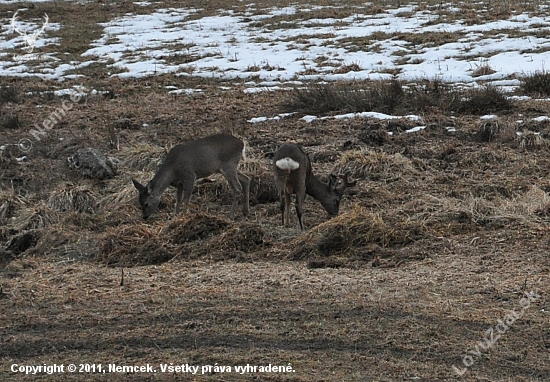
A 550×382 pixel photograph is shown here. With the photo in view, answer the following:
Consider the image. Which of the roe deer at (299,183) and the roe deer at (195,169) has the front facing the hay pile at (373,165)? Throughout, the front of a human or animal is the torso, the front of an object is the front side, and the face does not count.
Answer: the roe deer at (299,183)

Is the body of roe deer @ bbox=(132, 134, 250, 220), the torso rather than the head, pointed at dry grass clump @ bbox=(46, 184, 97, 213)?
yes

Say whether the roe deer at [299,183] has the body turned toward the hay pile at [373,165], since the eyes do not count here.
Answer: yes

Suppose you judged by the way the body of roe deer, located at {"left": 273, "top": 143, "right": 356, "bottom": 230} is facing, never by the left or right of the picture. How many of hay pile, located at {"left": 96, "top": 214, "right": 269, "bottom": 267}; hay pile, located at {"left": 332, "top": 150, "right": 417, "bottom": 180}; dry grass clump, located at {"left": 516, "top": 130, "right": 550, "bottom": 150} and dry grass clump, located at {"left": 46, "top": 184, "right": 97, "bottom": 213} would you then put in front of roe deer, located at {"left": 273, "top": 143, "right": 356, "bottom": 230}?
2

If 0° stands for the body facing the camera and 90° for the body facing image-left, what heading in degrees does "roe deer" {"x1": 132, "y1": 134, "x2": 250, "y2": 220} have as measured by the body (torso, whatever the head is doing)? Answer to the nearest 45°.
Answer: approximately 90°

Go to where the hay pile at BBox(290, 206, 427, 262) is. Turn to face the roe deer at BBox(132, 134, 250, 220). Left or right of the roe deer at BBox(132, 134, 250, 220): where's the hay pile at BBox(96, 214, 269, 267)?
left

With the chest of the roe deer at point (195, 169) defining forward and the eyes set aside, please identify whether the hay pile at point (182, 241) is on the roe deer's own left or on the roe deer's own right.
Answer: on the roe deer's own left

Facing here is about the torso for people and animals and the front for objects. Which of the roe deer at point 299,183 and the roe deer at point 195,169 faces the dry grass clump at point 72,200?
the roe deer at point 195,169

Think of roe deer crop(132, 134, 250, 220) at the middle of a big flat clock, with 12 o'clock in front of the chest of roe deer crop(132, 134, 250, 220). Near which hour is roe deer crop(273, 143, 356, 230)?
roe deer crop(273, 143, 356, 230) is roughly at 7 o'clock from roe deer crop(132, 134, 250, 220).

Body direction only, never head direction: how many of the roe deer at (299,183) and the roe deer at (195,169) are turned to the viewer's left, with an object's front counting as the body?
1

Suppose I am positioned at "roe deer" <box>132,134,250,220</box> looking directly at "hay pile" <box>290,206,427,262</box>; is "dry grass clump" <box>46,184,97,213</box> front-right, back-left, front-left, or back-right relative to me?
back-right

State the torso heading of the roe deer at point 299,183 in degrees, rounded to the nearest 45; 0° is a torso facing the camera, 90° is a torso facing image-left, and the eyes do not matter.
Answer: approximately 225°

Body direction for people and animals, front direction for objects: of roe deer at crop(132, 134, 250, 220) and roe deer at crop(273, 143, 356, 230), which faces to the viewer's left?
roe deer at crop(132, 134, 250, 220)

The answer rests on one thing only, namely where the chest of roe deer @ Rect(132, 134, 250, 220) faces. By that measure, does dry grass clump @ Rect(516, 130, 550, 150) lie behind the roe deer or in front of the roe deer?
behind
